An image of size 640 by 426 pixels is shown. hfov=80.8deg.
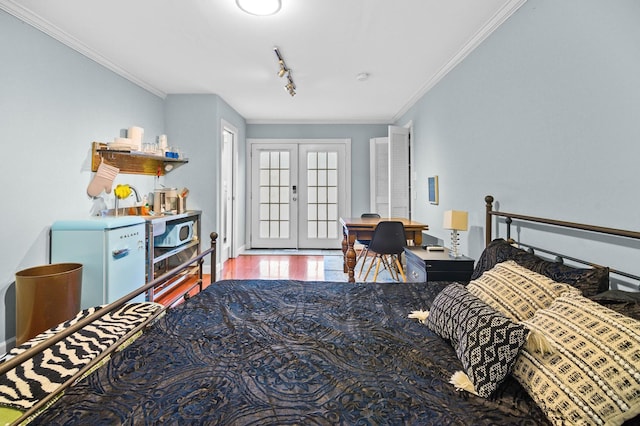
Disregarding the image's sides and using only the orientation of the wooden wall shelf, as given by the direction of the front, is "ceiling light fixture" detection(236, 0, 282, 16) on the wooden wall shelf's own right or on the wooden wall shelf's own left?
on the wooden wall shelf's own right

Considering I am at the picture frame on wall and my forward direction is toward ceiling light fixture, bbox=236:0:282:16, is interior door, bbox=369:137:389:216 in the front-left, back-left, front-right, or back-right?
back-right

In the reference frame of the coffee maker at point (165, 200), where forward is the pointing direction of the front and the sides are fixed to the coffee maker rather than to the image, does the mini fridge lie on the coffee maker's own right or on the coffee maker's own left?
on the coffee maker's own right

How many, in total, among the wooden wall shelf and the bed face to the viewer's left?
1

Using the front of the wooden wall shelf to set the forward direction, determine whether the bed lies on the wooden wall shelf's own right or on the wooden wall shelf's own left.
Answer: on the wooden wall shelf's own right

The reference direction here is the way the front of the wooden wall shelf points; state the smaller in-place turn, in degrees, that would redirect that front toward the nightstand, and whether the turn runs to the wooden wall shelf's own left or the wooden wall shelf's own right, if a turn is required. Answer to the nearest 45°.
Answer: approximately 45° to the wooden wall shelf's own right

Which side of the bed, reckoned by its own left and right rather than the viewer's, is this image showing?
left

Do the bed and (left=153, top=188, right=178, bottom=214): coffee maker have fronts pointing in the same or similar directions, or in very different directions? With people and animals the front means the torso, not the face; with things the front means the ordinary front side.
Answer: very different directions
